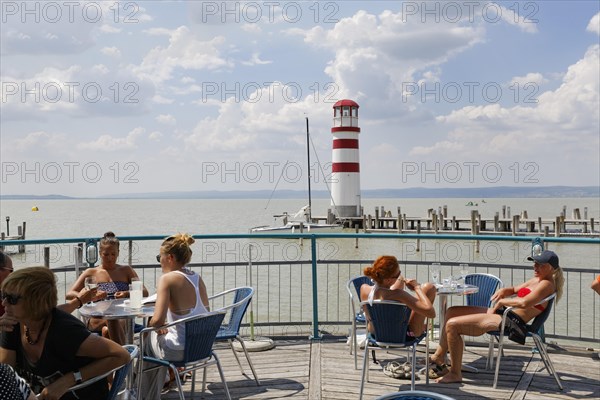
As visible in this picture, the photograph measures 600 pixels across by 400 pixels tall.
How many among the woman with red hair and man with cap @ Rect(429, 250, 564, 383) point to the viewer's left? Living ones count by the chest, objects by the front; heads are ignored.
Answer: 1

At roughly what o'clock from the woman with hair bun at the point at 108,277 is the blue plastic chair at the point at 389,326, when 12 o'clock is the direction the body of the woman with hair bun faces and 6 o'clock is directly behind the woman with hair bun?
The blue plastic chair is roughly at 10 o'clock from the woman with hair bun.

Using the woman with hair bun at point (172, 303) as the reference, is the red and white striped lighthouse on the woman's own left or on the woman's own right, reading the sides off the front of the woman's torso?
on the woman's own right

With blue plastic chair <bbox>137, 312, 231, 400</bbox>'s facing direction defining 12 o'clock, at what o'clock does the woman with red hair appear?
The woman with red hair is roughly at 4 o'clock from the blue plastic chair.

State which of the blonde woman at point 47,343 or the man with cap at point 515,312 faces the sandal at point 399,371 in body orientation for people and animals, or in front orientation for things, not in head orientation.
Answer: the man with cap

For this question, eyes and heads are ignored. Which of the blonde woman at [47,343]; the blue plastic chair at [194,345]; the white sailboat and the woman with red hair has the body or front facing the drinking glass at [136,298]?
the blue plastic chair

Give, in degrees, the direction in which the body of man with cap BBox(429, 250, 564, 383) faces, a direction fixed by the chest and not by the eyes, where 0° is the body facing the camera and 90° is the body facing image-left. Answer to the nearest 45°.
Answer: approximately 90°
